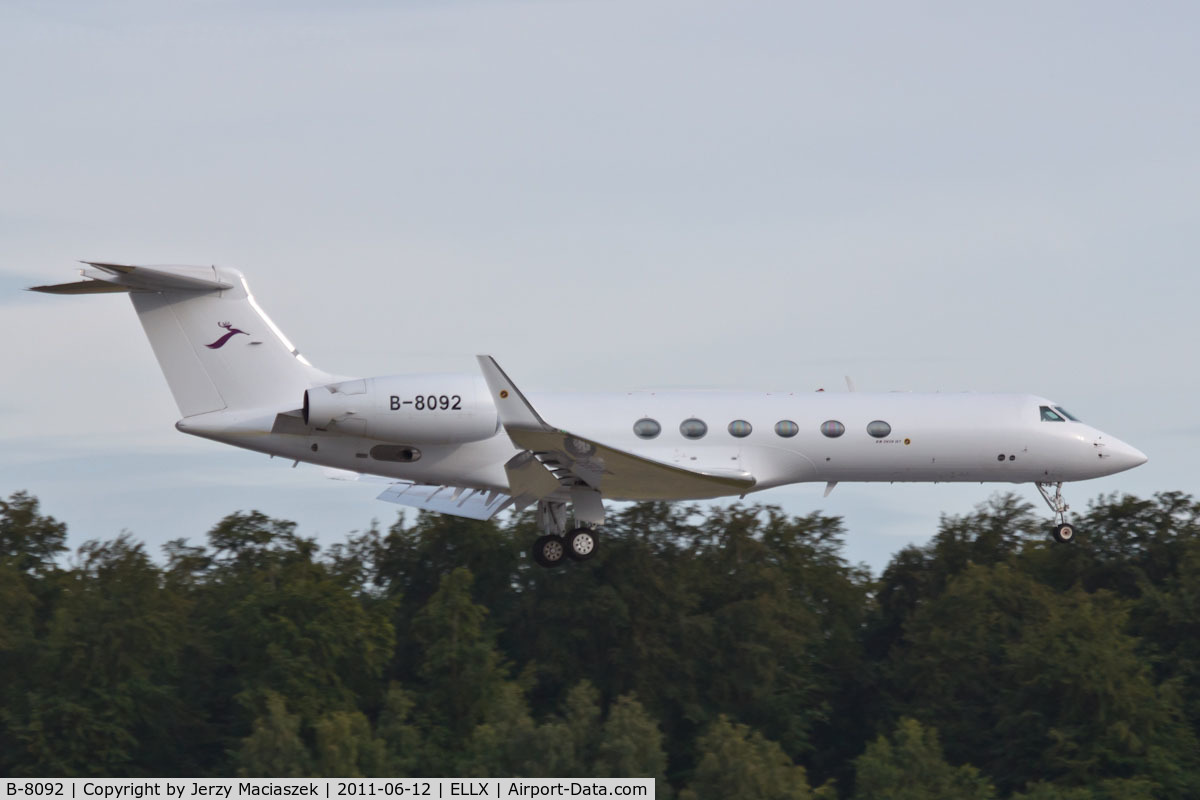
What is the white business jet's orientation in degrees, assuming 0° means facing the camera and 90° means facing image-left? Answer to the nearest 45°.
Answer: approximately 270°

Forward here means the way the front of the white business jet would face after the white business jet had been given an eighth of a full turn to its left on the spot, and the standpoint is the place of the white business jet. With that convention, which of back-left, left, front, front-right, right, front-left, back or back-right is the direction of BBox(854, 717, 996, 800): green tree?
front

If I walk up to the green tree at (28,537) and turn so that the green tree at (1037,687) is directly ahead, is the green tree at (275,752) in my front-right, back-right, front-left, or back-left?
front-right

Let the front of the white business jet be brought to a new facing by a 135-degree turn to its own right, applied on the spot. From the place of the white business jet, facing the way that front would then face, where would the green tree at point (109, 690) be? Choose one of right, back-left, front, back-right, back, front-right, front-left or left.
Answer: right

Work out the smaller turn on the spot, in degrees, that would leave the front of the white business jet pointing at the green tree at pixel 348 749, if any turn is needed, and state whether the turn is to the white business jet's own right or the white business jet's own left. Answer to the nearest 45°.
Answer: approximately 135° to the white business jet's own left

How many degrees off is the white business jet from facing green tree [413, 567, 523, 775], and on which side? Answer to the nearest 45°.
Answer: approximately 90° to its left

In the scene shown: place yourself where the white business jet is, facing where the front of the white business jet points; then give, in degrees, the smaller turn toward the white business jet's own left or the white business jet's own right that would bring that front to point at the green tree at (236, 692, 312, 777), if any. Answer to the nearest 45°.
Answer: approximately 135° to the white business jet's own left

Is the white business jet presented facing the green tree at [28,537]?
no

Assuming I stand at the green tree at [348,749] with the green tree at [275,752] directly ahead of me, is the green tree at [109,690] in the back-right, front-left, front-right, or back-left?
front-right

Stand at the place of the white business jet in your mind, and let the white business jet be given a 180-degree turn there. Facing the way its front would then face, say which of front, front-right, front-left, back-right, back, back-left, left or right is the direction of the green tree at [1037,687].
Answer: back-right
